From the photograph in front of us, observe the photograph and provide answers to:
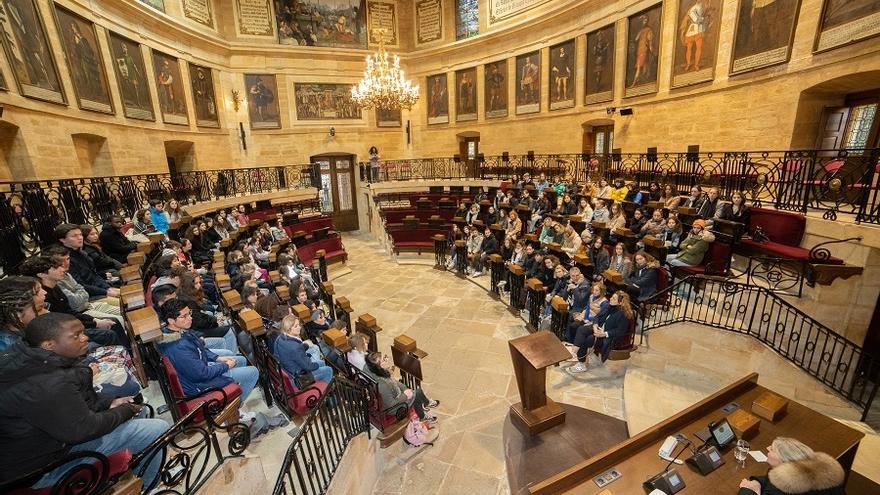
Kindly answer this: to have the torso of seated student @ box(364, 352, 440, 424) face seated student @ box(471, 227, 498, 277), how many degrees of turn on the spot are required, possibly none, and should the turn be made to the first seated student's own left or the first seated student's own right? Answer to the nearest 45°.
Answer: approximately 45° to the first seated student's own left

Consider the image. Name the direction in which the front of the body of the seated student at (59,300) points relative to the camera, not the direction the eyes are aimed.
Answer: to the viewer's right

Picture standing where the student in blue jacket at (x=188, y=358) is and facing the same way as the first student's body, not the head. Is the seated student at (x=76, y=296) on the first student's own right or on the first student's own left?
on the first student's own left

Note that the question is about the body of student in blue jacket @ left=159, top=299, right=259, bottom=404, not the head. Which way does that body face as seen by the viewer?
to the viewer's right

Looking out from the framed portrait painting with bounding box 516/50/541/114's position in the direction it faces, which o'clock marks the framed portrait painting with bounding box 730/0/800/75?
the framed portrait painting with bounding box 730/0/800/75 is roughly at 9 o'clock from the framed portrait painting with bounding box 516/50/541/114.

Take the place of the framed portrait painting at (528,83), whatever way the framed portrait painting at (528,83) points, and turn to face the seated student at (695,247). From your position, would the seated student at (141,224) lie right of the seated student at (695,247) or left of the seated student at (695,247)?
right

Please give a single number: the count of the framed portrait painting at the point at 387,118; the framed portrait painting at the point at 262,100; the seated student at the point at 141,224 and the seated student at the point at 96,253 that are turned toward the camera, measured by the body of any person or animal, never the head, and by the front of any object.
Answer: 2

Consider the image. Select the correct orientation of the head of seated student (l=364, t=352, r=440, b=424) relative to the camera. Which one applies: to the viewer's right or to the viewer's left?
to the viewer's right

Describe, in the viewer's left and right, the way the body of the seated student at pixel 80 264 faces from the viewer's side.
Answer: facing to the right of the viewer

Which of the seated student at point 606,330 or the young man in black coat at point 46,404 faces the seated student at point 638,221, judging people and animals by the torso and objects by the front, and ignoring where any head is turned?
the young man in black coat

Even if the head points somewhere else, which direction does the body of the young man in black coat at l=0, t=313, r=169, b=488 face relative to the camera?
to the viewer's right
